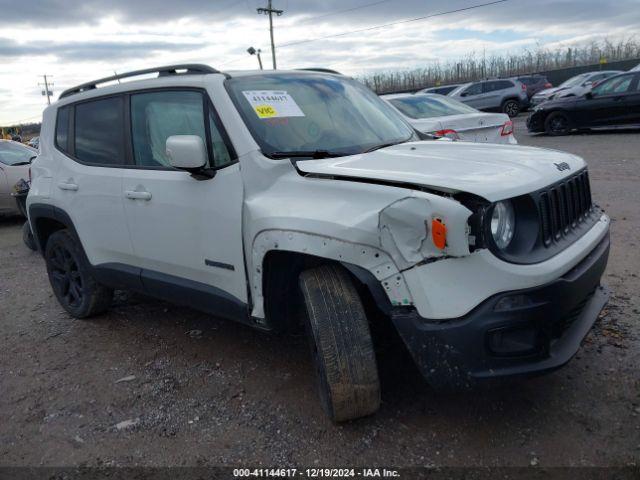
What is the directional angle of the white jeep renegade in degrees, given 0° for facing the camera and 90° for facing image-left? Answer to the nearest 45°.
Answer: approximately 315°

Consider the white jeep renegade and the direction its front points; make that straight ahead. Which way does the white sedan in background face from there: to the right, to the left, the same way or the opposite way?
the opposite way

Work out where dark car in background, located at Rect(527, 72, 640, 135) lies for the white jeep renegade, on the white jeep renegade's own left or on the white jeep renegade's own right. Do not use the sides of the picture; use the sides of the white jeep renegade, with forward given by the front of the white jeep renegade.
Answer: on the white jeep renegade's own left

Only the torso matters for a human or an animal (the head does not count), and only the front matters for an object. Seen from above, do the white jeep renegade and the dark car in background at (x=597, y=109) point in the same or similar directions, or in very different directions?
very different directions

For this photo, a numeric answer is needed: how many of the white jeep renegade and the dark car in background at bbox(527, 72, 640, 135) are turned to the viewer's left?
1

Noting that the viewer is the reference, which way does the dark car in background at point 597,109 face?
facing to the left of the viewer

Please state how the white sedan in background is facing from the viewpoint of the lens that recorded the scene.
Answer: facing away from the viewer and to the left of the viewer

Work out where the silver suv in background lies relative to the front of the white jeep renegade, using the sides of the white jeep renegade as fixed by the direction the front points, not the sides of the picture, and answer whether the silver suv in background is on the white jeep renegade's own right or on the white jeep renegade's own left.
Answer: on the white jeep renegade's own left

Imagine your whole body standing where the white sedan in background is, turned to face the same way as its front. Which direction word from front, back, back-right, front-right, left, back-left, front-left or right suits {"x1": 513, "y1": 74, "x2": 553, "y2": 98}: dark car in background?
front-right

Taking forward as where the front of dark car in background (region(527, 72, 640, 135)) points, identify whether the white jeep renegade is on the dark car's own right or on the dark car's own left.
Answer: on the dark car's own left
